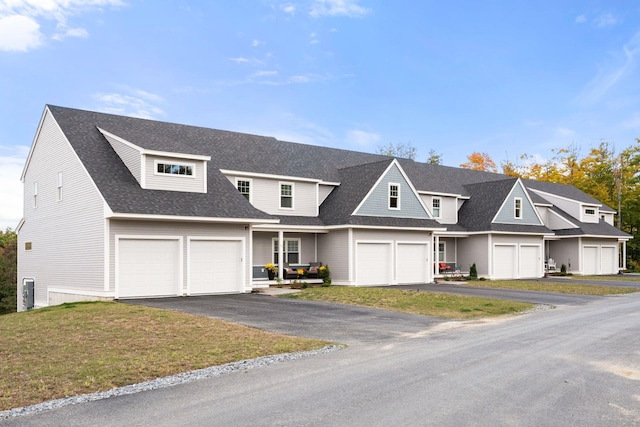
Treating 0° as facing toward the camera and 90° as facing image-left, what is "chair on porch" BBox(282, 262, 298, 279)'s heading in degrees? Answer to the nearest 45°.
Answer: approximately 315°

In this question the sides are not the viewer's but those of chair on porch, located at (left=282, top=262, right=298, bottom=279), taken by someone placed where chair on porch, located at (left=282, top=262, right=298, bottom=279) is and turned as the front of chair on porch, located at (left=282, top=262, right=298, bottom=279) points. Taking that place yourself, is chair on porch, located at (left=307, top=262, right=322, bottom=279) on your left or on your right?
on your left
